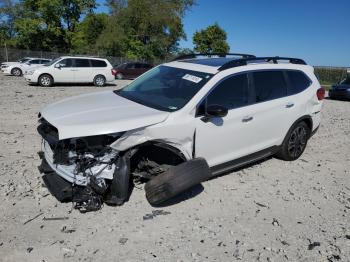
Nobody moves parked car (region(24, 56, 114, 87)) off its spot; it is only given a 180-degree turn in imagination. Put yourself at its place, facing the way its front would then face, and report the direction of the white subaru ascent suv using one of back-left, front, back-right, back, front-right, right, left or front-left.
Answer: right

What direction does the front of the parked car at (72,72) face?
to the viewer's left

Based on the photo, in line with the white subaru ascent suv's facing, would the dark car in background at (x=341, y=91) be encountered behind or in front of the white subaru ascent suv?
behind

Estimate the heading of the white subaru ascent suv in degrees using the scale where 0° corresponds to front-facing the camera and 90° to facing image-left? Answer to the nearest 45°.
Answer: approximately 45°

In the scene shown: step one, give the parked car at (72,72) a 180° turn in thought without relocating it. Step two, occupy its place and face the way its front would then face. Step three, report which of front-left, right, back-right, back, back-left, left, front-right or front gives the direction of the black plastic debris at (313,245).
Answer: right

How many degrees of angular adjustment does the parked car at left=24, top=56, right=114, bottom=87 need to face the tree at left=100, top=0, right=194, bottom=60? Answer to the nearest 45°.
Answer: approximately 90° to its right

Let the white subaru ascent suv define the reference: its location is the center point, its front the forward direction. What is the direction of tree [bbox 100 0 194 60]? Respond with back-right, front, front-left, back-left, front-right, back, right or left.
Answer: back-right

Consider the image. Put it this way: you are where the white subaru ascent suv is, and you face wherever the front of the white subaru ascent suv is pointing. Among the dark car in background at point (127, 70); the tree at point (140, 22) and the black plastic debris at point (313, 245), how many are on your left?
1

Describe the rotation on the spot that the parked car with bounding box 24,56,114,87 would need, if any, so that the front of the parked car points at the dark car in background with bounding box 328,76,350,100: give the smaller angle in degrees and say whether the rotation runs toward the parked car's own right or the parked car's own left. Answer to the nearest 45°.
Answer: approximately 180°

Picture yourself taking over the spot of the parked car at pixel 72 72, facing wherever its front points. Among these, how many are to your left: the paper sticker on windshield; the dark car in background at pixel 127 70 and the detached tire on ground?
2
